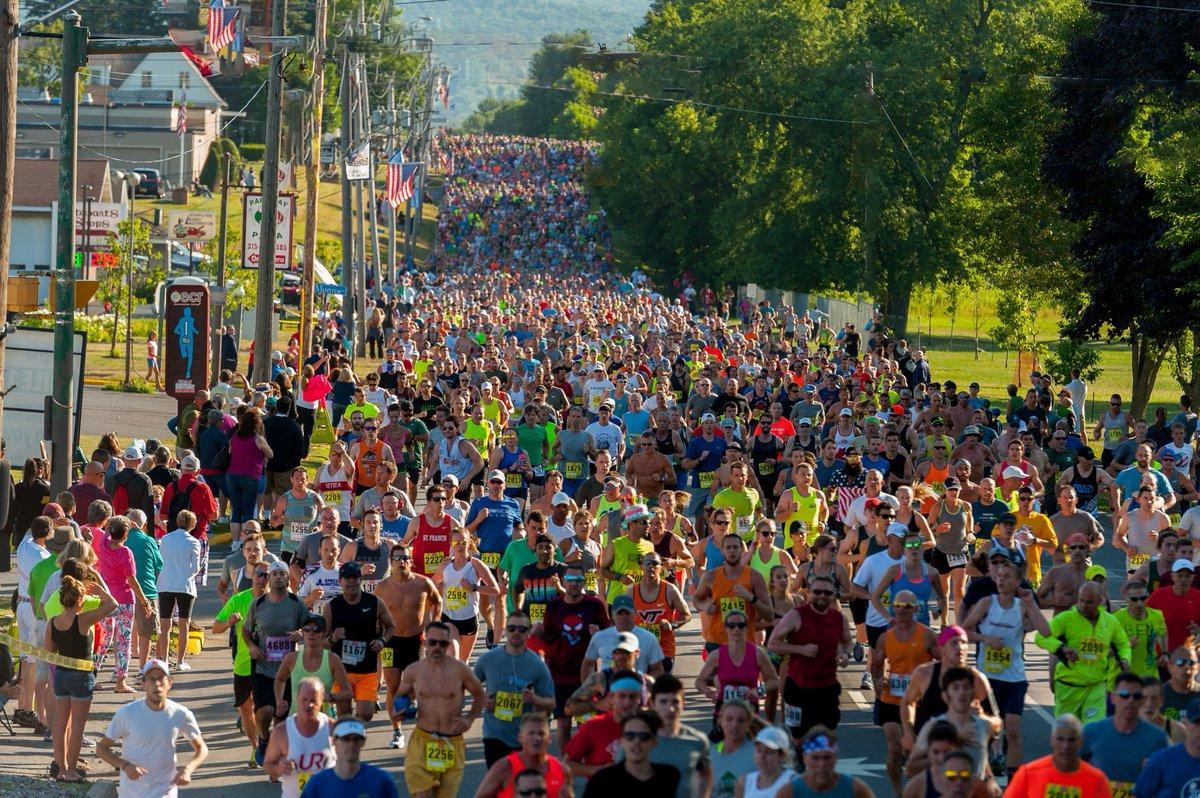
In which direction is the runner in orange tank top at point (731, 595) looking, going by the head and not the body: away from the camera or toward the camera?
toward the camera

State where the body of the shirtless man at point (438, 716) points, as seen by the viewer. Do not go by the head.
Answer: toward the camera

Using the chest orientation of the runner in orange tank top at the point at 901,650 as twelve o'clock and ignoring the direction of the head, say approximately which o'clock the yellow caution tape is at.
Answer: The yellow caution tape is roughly at 3 o'clock from the runner in orange tank top.

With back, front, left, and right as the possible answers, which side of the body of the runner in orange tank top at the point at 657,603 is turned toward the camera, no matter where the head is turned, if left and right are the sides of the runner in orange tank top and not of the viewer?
front

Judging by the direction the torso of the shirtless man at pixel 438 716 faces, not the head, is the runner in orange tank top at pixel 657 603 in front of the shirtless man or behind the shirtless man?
behind

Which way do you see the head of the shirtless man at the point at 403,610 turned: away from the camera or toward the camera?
toward the camera

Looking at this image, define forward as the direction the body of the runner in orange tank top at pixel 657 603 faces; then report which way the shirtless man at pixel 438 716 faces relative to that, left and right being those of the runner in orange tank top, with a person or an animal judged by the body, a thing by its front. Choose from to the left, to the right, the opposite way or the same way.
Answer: the same way

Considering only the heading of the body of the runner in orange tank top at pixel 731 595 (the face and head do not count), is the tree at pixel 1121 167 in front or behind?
behind

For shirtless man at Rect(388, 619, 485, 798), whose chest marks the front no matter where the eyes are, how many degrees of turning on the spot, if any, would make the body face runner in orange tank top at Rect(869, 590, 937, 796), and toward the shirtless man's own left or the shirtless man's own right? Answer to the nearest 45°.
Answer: approximately 90° to the shirtless man's own left

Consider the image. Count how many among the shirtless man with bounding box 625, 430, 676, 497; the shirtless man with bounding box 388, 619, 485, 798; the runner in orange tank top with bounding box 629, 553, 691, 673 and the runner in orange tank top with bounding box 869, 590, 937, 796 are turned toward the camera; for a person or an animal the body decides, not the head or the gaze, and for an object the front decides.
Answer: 4

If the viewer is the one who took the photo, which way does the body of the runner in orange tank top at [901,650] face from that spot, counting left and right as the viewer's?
facing the viewer

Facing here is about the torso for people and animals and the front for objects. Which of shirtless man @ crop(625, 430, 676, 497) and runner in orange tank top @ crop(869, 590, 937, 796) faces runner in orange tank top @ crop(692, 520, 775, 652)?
the shirtless man

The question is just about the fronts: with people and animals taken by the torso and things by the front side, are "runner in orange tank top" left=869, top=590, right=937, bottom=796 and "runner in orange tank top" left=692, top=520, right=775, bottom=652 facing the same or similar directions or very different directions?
same or similar directions

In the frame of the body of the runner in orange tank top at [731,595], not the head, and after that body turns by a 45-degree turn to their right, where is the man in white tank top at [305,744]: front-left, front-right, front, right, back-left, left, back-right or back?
front

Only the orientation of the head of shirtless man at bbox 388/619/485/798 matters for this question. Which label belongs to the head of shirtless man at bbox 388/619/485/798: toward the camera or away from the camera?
toward the camera

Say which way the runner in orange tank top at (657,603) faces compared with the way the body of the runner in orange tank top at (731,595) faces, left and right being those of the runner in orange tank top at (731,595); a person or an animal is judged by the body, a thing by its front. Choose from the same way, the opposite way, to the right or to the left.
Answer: the same way

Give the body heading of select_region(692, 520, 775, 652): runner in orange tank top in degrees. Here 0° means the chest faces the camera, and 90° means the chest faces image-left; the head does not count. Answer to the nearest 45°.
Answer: approximately 0°

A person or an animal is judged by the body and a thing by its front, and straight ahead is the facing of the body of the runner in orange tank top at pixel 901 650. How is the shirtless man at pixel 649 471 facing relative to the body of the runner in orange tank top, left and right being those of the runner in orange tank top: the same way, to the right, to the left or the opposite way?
the same way

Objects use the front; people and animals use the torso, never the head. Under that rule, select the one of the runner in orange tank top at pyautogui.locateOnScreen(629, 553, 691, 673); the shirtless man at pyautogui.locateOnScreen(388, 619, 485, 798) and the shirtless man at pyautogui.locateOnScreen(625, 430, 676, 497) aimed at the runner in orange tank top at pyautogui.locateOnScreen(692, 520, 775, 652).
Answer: the shirtless man at pyautogui.locateOnScreen(625, 430, 676, 497)
